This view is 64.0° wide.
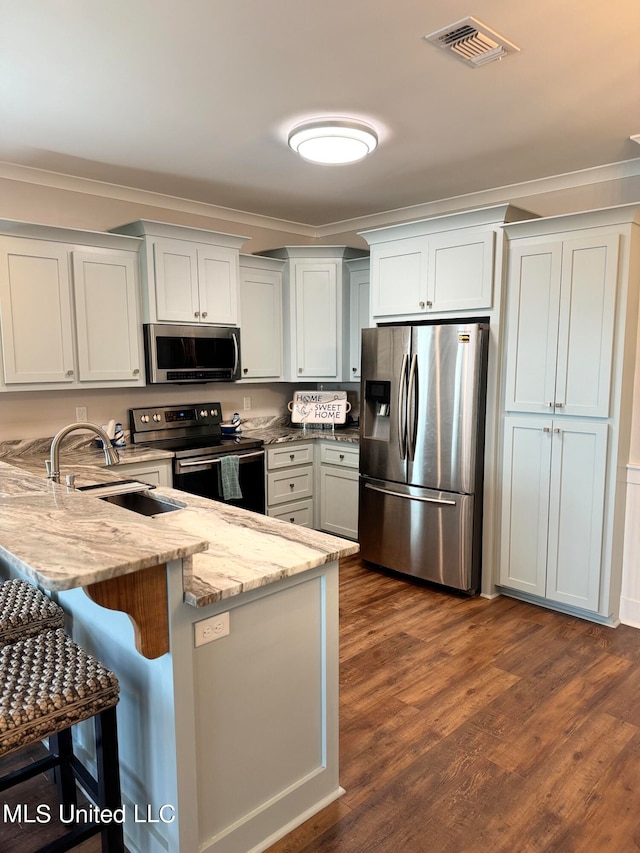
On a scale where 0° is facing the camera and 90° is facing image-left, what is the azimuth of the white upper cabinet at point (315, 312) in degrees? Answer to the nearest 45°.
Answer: approximately 0°

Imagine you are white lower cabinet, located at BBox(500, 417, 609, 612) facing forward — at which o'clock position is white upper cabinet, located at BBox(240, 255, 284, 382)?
The white upper cabinet is roughly at 2 o'clock from the white lower cabinet.
